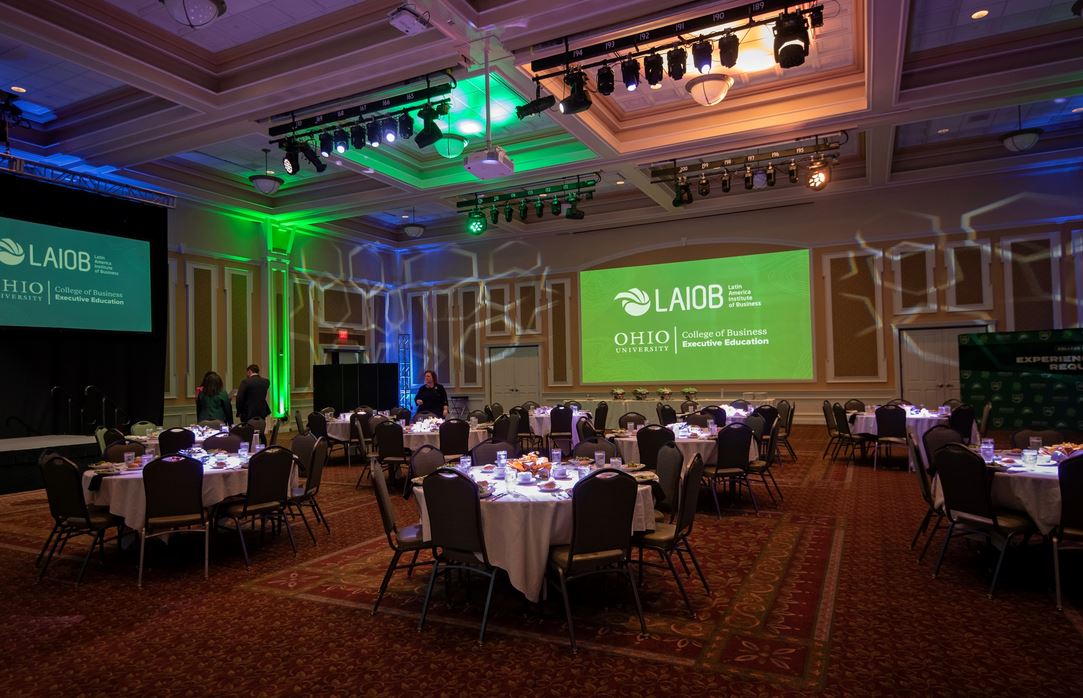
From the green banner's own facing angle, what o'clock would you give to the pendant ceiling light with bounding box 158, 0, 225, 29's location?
The pendant ceiling light is roughly at 1 o'clock from the green banner.

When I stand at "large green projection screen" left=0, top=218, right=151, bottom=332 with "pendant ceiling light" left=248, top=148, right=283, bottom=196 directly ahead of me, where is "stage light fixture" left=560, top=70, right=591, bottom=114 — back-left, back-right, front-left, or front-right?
front-right

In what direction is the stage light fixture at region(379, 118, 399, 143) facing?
toward the camera

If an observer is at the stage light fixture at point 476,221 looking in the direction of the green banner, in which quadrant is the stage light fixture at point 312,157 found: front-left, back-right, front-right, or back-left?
back-right

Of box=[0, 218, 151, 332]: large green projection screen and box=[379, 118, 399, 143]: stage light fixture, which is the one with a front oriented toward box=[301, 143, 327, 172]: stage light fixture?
the large green projection screen

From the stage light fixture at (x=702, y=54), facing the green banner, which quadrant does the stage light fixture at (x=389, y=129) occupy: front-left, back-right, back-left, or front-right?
back-left

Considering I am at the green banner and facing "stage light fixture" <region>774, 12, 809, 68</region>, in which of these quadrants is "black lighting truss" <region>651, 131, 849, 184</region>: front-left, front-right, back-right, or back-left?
front-right

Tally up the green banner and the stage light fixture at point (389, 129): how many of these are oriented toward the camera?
2

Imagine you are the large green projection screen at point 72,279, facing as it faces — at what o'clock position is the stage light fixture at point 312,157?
The stage light fixture is roughly at 12 o'clock from the large green projection screen.

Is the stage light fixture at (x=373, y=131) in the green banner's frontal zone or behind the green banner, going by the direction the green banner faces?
frontal zone

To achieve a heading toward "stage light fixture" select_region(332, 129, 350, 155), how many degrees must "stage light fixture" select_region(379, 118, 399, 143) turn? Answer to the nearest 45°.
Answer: approximately 135° to its right

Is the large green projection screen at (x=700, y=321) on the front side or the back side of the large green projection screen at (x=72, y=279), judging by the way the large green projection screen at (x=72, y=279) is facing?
on the front side

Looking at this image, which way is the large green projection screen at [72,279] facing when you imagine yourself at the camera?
facing the viewer and to the right of the viewer

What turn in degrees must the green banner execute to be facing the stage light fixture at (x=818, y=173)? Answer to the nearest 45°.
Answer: approximately 45° to its right

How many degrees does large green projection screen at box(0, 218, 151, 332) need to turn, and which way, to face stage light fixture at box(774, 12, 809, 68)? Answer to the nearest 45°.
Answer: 0° — it already faces it

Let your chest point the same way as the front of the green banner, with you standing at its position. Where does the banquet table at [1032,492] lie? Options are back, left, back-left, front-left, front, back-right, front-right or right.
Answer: front
